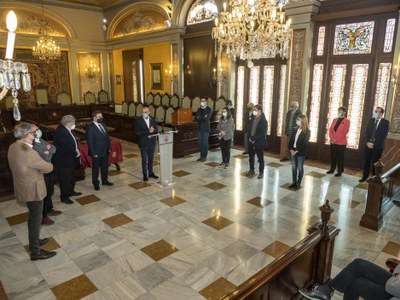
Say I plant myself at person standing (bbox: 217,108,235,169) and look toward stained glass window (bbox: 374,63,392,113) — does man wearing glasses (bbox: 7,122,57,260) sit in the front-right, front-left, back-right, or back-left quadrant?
back-right

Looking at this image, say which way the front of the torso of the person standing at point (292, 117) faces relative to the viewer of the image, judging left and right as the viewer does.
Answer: facing the viewer and to the left of the viewer

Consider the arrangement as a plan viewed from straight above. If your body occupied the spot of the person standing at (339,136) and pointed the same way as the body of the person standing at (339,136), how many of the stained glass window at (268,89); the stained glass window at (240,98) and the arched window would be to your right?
3

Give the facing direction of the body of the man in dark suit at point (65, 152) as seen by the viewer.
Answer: to the viewer's right

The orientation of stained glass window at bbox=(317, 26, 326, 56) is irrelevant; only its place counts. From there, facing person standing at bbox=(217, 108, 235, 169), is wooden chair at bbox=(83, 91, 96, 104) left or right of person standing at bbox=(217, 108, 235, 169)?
right

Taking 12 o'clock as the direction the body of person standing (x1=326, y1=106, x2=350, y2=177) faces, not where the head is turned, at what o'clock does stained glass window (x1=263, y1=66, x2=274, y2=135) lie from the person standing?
The stained glass window is roughly at 3 o'clock from the person standing.

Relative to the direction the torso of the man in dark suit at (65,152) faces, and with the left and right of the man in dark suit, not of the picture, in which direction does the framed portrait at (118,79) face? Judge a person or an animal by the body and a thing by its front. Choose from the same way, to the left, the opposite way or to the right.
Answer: to the right

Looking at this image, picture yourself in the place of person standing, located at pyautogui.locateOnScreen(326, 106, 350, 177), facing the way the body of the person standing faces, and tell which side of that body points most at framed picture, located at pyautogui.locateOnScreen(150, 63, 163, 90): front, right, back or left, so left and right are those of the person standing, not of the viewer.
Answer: right

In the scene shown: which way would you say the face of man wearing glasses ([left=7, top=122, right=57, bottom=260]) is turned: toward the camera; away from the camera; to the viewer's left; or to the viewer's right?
to the viewer's right
